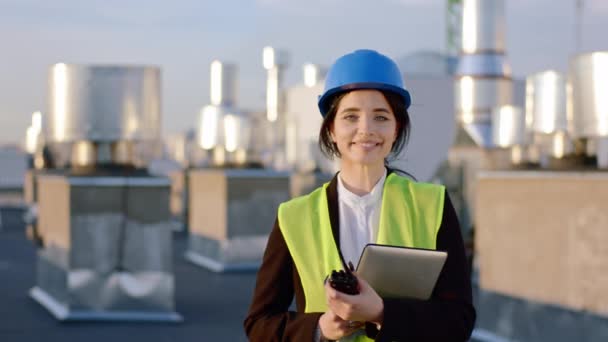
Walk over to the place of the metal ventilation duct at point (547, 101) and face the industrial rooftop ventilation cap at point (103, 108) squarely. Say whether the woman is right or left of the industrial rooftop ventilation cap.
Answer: left

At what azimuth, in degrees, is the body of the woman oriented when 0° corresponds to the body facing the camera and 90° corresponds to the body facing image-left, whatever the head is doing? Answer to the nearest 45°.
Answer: approximately 0°

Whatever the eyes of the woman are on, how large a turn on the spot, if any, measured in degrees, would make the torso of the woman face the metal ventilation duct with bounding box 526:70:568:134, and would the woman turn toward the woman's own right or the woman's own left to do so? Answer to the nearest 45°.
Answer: approximately 180°

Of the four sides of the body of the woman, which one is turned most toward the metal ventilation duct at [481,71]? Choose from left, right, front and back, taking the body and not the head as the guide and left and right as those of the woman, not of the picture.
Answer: back

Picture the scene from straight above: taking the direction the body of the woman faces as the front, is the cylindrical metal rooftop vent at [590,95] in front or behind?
behind

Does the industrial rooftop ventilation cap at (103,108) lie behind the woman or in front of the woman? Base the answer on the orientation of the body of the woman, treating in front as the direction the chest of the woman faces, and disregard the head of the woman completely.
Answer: behind
